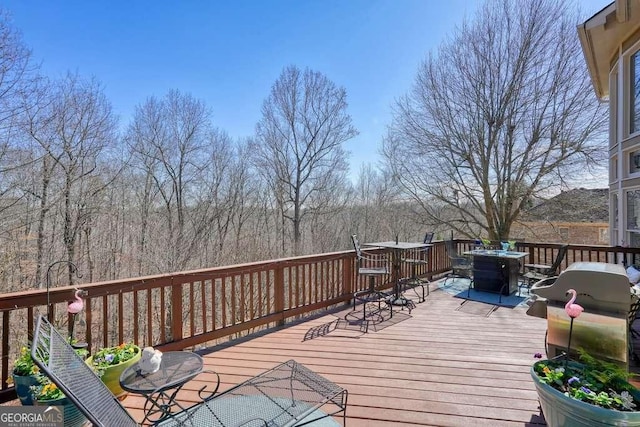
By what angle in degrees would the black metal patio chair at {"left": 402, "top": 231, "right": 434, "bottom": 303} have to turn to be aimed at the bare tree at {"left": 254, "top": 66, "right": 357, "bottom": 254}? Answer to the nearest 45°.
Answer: approximately 45° to its right

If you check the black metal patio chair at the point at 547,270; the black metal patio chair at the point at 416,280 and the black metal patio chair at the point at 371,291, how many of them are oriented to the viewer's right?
1

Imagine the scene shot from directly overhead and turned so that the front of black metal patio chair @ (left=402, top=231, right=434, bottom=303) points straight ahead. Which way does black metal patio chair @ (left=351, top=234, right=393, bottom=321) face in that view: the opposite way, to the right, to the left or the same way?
the opposite way

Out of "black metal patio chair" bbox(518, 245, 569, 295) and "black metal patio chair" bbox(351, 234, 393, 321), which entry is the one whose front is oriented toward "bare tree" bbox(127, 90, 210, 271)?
"black metal patio chair" bbox(518, 245, 569, 295)

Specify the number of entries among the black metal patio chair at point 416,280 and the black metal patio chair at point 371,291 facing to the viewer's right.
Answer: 1

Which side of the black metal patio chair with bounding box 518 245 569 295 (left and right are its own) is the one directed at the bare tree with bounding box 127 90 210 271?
front

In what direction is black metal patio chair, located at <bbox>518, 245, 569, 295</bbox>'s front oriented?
to the viewer's left

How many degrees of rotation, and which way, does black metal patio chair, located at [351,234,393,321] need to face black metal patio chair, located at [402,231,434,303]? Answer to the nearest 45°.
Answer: approximately 45° to its left

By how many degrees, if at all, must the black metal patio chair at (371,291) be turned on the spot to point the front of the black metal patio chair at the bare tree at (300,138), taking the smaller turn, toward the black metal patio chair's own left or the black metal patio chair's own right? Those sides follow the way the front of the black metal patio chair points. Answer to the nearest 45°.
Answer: approximately 90° to the black metal patio chair's own left

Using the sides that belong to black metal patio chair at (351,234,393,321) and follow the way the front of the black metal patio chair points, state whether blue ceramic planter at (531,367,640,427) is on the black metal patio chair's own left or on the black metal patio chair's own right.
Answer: on the black metal patio chair's own right

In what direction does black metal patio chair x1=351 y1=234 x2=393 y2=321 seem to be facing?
to the viewer's right

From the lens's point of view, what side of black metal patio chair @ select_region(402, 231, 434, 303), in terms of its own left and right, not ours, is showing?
left
